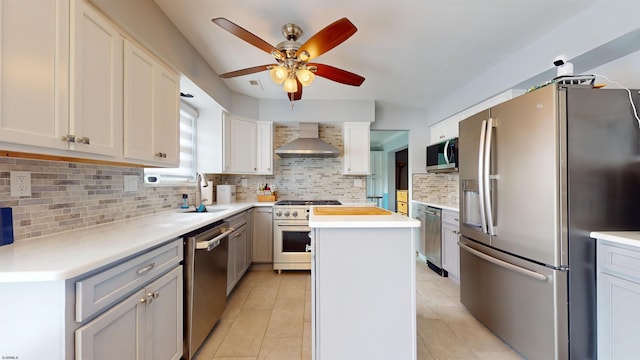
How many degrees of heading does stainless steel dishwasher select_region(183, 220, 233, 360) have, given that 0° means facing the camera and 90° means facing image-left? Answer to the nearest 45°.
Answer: approximately 315°

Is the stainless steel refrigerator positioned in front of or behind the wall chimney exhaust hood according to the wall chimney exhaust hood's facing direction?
in front

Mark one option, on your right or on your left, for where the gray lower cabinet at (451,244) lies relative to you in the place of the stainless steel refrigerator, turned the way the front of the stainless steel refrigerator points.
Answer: on your right

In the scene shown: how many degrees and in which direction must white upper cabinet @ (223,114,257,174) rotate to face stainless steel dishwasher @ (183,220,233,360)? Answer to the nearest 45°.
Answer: approximately 45° to its right

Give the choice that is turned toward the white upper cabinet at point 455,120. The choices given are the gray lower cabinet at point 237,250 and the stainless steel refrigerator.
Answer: the gray lower cabinet

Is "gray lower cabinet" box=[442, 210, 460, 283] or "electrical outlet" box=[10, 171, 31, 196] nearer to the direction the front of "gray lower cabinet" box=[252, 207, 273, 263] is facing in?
the electrical outlet

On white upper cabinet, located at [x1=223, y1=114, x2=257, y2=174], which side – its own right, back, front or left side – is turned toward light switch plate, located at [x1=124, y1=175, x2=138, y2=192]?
right

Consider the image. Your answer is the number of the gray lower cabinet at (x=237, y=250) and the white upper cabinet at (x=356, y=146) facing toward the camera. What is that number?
1

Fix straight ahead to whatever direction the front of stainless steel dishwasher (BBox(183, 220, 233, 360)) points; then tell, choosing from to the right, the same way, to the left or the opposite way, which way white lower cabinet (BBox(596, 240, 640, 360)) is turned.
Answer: the opposite way

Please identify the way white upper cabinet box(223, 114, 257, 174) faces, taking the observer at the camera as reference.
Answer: facing the viewer and to the right of the viewer

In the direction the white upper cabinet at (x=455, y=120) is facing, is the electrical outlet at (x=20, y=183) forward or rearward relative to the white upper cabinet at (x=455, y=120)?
forward

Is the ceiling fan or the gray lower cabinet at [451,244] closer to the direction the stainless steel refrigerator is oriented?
the ceiling fan

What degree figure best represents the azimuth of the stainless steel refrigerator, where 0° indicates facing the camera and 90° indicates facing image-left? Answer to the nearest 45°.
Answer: approximately 45°
